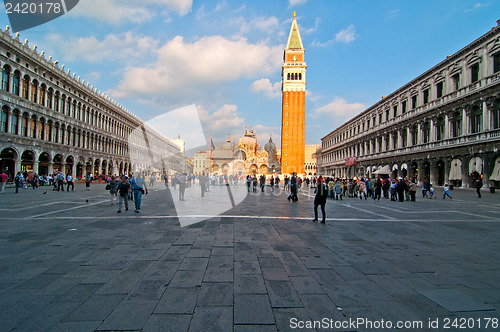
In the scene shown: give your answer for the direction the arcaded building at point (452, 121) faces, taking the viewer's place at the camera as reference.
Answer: facing the viewer and to the left of the viewer

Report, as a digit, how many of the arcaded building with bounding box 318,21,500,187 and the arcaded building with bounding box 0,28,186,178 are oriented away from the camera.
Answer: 0

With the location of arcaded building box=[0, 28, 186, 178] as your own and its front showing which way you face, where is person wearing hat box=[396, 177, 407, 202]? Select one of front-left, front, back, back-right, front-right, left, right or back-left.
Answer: front

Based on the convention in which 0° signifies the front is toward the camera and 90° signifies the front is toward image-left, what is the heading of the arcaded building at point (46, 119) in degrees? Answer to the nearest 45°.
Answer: approximately 315°

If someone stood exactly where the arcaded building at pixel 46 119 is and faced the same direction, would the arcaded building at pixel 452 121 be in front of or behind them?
in front
